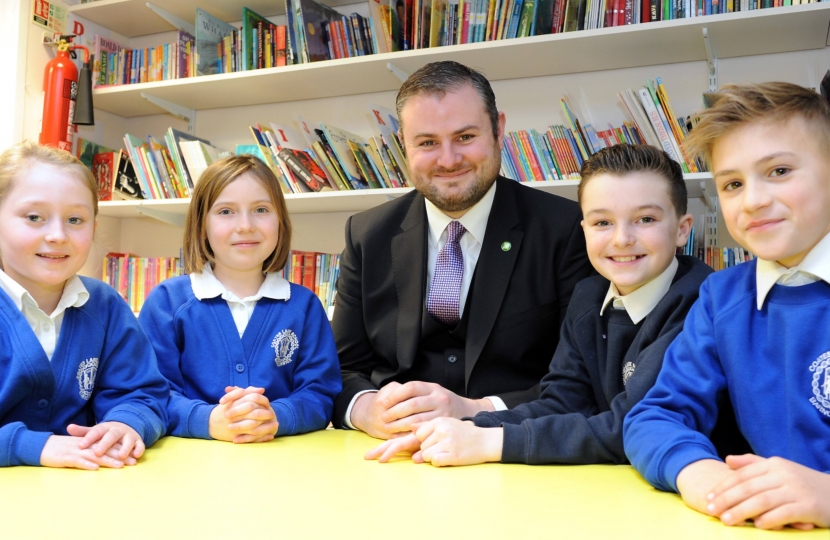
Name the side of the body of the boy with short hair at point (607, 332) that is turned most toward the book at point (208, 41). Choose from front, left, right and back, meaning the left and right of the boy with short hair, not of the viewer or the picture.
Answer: right

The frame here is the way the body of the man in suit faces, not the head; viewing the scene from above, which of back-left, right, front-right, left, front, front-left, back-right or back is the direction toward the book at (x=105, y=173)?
back-right

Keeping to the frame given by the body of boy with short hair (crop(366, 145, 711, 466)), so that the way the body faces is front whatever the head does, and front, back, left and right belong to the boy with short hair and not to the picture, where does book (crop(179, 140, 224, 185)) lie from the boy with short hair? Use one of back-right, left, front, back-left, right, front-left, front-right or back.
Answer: right

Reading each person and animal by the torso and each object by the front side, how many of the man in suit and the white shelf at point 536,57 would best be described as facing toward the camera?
2

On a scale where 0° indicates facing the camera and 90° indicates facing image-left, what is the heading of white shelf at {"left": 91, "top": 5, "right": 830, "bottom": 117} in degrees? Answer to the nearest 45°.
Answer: approximately 0°

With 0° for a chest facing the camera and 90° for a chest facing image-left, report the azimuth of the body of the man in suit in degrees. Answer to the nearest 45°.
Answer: approximately 0°

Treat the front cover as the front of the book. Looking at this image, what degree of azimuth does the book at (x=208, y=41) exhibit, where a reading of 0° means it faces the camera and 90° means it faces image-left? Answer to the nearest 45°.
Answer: approximately 315°
